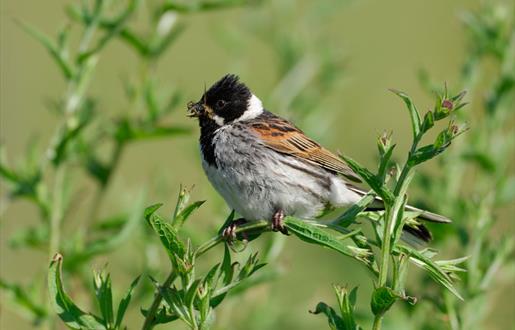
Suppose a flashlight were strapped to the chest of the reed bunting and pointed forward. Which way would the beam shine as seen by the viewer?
to the viewer's left
